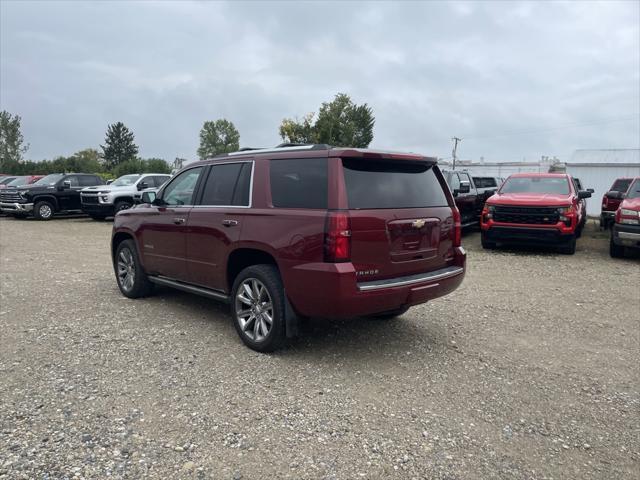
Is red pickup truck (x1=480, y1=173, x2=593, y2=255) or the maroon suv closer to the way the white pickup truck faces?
the maroon suv

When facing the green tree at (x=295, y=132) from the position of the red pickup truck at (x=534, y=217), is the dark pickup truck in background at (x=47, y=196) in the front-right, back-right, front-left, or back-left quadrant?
front-left

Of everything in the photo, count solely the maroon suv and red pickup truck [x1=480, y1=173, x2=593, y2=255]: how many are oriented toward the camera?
1

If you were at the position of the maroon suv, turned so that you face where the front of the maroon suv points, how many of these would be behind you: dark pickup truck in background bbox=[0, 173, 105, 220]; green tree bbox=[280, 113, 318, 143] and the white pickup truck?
0

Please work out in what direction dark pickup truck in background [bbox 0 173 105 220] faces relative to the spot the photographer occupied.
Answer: facing the viewer and to the left of the viewer

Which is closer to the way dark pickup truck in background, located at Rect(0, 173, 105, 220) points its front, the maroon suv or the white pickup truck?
the maroon suv

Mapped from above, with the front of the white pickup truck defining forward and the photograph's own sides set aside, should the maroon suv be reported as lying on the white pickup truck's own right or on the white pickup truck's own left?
on the white pickup truck's own left

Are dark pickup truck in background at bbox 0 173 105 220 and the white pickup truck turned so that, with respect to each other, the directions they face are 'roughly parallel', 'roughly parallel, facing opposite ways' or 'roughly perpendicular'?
roughly parallel

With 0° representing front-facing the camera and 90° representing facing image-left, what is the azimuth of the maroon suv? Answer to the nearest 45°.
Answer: approximately 135°

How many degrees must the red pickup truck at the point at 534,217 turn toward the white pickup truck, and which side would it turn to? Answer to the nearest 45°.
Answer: approximately 90° to its right

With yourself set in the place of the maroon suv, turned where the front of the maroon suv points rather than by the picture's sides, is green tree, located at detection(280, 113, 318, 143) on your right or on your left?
on your right

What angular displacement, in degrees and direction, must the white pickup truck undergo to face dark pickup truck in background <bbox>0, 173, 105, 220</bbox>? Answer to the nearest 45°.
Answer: approximately 90° to its right

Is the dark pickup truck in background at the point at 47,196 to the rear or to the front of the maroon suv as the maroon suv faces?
to the front

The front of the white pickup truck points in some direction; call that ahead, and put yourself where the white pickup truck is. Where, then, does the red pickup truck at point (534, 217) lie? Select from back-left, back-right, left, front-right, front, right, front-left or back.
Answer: left

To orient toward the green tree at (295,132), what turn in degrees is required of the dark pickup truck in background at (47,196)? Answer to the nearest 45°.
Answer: approximately 180°

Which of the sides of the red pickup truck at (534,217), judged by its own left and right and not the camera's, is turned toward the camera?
front

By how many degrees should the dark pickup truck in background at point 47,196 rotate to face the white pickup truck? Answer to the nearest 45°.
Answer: approximately 90° to its left

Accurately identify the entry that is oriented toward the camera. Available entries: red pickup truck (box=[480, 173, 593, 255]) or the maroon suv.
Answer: the red pickup truck
